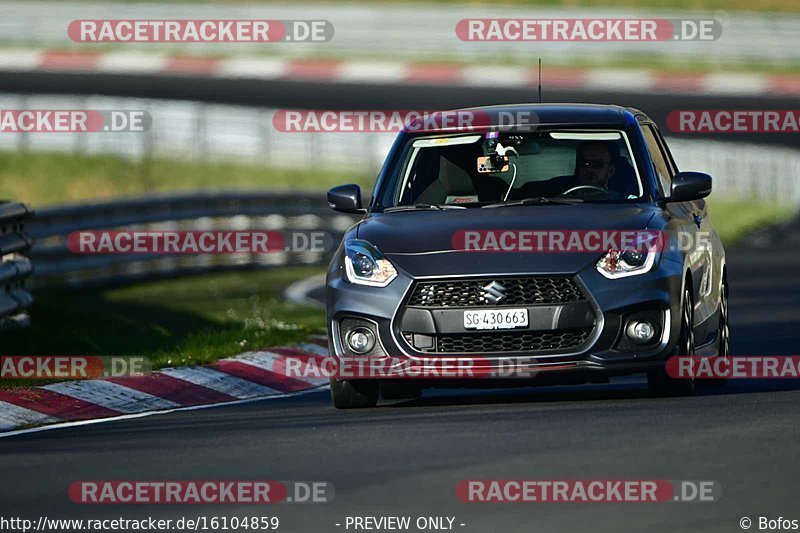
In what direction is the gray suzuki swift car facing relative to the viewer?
toward the camera

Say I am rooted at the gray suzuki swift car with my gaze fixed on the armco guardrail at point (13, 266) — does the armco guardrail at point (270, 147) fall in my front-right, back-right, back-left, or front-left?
front-right

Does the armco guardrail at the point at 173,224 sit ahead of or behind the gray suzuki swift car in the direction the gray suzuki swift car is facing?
behind

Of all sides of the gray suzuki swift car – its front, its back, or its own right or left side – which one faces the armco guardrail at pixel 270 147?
back

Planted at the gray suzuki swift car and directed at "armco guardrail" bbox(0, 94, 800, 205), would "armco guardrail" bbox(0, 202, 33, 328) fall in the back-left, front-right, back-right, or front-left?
front-left

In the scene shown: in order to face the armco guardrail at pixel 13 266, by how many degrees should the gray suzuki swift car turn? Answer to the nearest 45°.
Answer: approximately 135° to its right
